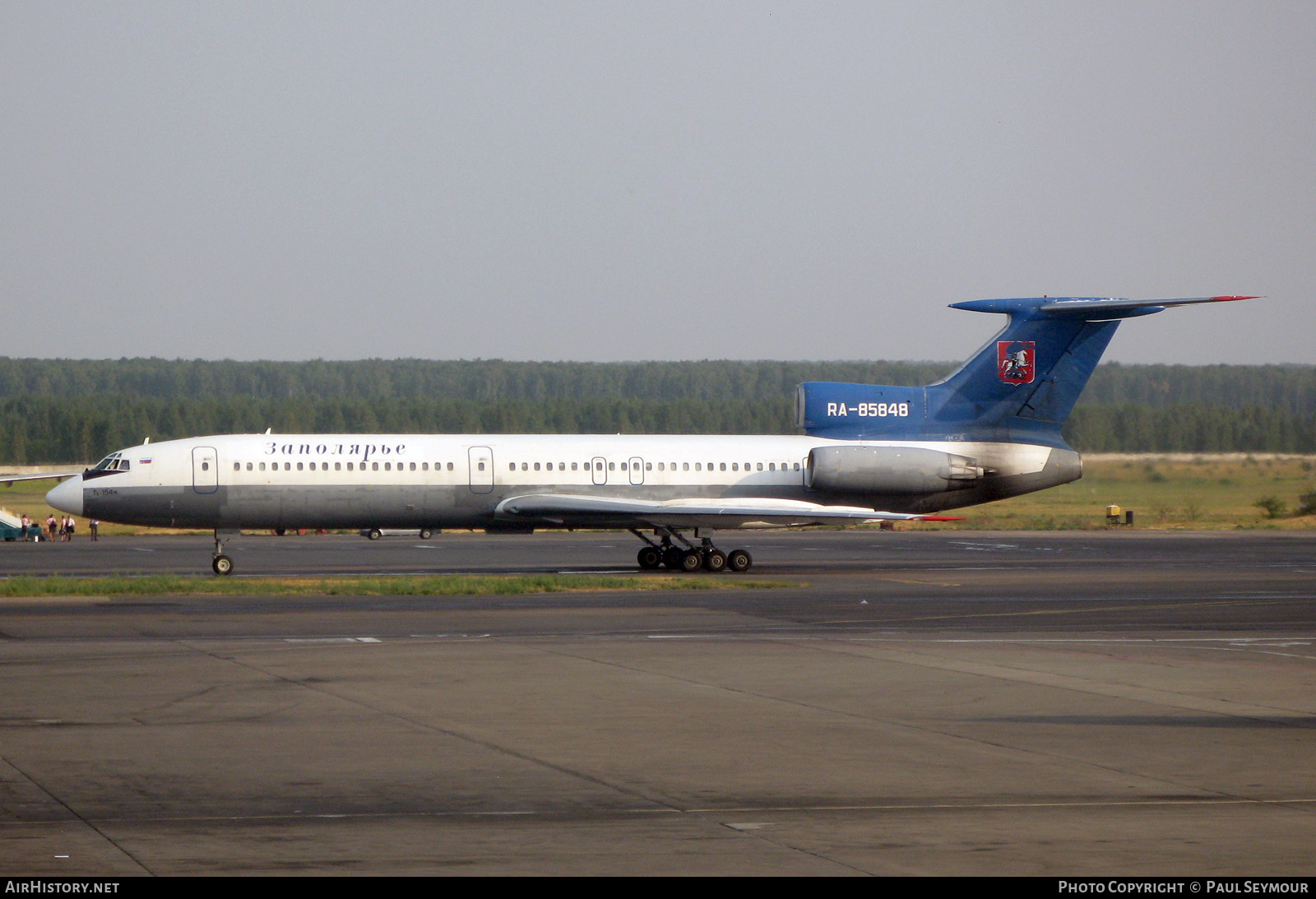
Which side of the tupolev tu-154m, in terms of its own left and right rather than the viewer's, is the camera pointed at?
left
